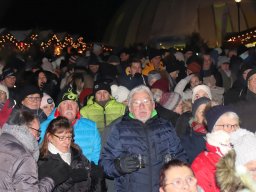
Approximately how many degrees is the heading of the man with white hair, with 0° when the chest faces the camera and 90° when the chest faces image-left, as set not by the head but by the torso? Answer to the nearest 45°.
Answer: approximately 0°

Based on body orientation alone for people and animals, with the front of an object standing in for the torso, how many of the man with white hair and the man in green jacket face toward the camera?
2

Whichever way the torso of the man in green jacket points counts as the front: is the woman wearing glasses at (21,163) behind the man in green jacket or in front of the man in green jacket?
in front

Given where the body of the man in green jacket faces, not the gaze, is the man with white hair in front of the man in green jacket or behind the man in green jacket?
in front

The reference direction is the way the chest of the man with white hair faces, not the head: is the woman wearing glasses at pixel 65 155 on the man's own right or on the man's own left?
on the man's own right

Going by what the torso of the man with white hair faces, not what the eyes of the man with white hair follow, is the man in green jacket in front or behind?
behind
